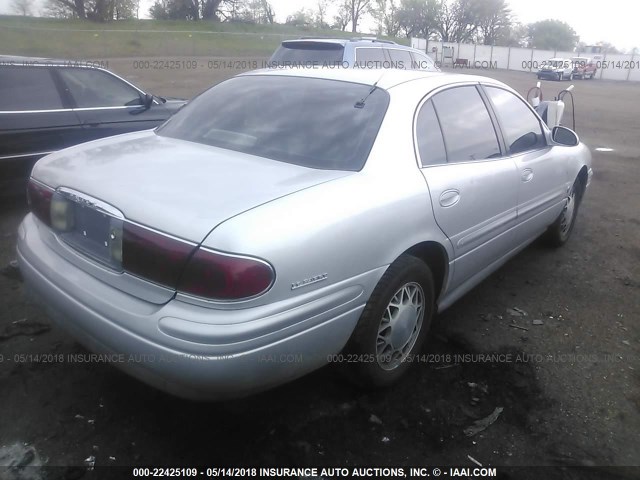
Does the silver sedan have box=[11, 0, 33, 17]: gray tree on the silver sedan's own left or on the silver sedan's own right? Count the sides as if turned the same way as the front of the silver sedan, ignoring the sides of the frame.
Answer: on the silver sedan's own left

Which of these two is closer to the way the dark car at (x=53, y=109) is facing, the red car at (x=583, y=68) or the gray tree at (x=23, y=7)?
the red car

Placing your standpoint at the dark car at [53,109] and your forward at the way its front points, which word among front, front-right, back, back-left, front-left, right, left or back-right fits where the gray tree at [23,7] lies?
left

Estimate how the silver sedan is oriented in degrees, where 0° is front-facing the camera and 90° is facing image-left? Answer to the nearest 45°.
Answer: approximately 225°

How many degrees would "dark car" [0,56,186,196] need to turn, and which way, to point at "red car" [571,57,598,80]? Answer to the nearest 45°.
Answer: approximately 45° to its left

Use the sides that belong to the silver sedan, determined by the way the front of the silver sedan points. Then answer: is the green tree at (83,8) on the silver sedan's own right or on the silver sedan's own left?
on the silver sedan's own left

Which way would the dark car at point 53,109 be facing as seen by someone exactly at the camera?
facing to the right of the viewer

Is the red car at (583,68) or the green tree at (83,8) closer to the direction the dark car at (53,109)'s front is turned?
the red car

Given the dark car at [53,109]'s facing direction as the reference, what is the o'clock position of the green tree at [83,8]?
The green tree is roughly at 9 o'clock from the dark car.

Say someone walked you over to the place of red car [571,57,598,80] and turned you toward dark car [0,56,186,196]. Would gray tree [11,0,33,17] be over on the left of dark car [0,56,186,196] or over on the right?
right

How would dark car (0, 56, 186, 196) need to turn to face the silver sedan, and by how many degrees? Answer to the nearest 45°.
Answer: approximately 90° to its right

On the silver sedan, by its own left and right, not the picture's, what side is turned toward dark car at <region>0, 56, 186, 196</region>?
left
